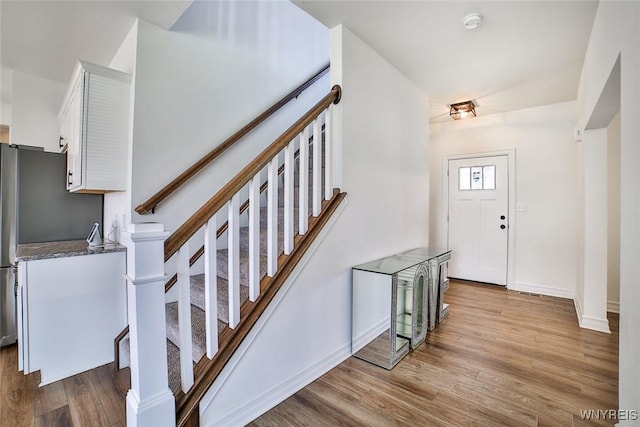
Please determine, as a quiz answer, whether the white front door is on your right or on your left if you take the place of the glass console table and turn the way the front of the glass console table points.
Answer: on your left

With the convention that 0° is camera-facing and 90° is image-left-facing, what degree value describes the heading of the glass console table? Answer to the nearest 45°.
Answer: approximately 315°

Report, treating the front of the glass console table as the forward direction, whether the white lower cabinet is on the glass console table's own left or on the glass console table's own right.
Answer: on the glass console table's own right
